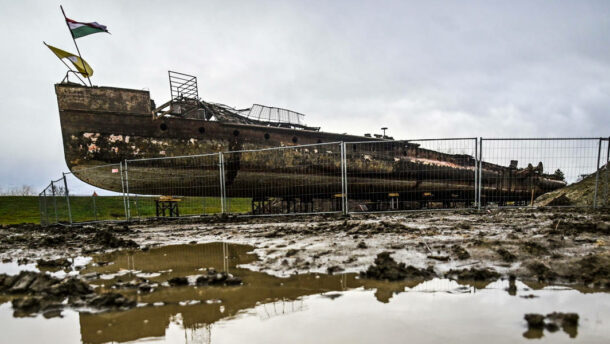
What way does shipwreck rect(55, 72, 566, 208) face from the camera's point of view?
to the viewer's left

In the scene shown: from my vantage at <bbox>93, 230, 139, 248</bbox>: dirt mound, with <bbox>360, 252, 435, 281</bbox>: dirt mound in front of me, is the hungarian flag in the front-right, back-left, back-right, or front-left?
back-left

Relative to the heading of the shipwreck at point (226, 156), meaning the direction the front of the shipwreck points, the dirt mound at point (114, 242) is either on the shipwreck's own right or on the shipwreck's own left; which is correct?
on the shipwreck's own left

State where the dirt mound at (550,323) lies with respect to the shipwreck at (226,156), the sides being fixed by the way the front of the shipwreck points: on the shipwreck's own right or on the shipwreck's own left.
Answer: on the shipwreck's own left

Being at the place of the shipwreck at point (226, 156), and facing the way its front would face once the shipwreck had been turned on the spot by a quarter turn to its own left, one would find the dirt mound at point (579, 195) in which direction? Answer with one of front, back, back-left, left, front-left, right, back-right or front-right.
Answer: left

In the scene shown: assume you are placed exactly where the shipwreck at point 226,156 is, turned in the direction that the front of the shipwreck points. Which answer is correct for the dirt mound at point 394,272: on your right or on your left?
on your left

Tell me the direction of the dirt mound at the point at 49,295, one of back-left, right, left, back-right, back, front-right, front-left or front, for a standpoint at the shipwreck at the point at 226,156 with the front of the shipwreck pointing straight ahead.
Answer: left
